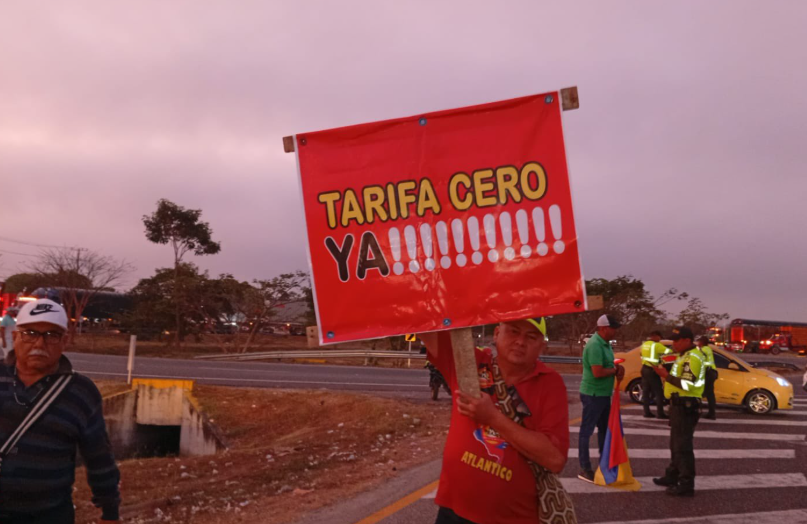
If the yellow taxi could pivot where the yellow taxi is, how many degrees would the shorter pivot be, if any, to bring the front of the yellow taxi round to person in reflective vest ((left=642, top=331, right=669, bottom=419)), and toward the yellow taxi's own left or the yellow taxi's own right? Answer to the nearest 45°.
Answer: approximately 135° to the yellow taxi's own right

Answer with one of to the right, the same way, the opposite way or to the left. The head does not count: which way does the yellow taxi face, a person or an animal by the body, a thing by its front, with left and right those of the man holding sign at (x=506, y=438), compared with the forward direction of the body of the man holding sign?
to the left

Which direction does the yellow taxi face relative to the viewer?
to the viewer's right

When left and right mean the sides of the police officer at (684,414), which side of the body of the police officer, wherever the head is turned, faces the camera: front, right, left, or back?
left

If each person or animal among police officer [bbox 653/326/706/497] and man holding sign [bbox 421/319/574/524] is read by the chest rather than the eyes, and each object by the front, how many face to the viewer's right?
0

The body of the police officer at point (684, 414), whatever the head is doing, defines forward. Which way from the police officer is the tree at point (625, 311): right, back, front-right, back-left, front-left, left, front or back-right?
right

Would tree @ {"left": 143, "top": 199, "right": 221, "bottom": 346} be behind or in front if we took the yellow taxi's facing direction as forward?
behind

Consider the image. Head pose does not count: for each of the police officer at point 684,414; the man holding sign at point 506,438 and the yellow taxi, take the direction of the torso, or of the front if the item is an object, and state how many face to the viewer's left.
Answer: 1
